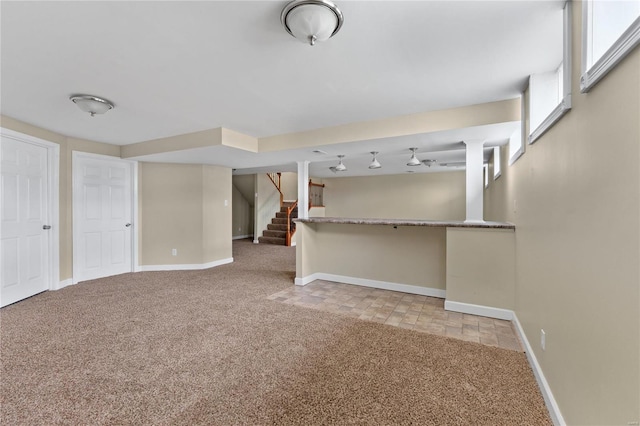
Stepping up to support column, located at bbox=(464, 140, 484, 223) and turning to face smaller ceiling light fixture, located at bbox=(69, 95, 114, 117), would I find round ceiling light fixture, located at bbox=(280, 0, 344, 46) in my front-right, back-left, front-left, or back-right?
front-left

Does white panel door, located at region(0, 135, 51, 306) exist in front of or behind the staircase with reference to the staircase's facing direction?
in front

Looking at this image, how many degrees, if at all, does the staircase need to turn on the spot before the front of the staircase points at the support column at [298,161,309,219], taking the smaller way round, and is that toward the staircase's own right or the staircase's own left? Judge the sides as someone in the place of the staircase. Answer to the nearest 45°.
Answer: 0° — it already faces it

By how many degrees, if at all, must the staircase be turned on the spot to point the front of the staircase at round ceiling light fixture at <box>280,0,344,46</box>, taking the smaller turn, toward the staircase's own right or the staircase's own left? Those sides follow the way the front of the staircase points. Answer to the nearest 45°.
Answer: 0° — it already faces it

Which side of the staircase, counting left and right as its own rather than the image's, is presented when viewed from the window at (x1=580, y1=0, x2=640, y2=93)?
front

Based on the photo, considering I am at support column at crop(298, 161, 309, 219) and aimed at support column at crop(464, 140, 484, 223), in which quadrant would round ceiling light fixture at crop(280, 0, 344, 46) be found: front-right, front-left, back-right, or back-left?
front-right

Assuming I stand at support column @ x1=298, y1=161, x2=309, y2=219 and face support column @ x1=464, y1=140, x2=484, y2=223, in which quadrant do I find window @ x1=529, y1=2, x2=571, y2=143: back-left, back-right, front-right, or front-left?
front-right

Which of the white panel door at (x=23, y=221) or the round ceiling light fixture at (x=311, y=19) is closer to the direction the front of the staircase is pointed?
the round ceiling light fixture

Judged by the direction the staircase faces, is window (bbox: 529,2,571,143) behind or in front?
in front

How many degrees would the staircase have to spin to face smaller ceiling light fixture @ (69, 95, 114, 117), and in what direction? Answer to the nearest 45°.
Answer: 0° — it already faces it

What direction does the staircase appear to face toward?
toward the camera
